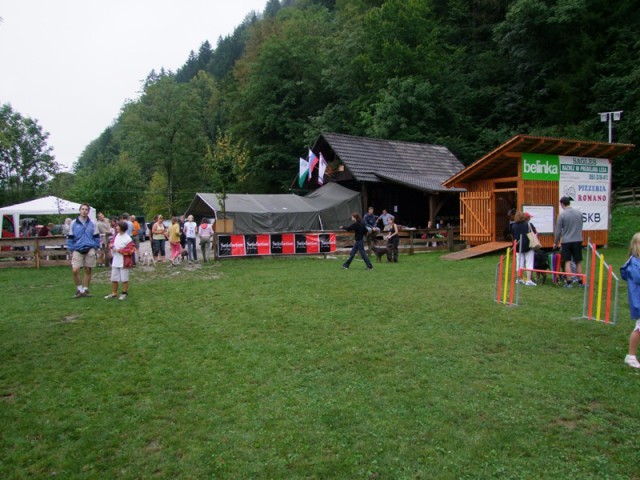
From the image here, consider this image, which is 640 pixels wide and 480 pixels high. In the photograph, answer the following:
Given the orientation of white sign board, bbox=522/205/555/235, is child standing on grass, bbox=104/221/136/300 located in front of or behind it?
in front

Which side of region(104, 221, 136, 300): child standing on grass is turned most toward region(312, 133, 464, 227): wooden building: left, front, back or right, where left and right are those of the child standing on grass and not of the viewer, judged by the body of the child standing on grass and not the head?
back

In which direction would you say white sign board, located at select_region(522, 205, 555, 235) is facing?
toward the camera

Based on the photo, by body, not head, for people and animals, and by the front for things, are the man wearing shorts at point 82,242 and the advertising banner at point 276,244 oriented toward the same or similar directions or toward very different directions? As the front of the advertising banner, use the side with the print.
same or similar directions

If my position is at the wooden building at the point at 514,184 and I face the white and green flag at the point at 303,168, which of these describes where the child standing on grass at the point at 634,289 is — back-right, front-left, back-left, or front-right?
back-left

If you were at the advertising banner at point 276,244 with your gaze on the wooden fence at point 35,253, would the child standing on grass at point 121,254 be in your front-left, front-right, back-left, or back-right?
front-left

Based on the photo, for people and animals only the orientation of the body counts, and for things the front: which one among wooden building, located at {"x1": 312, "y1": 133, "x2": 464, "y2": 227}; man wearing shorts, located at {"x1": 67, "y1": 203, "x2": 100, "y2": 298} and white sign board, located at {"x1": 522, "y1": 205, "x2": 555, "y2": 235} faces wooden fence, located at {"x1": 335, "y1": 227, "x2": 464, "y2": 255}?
the wooden building

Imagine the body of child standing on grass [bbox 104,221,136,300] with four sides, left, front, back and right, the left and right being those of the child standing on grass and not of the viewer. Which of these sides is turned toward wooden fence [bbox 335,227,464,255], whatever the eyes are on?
back

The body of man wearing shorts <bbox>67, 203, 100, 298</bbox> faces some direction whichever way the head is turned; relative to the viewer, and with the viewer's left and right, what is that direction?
facing the viewer

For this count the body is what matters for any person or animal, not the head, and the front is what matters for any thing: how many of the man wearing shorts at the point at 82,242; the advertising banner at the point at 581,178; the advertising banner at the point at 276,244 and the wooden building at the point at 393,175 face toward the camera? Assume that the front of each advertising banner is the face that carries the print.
4

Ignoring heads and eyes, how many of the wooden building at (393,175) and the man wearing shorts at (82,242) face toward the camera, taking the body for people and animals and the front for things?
2

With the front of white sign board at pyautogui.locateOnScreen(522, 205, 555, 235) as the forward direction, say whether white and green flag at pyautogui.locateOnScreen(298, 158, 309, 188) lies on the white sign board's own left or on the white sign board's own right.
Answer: on the white sign board's own right

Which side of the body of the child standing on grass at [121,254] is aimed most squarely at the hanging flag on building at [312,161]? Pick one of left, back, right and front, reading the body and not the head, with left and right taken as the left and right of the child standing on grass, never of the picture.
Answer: back

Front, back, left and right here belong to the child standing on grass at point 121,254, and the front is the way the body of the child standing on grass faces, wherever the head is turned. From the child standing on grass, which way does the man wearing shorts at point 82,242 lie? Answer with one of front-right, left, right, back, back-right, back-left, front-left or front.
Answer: right

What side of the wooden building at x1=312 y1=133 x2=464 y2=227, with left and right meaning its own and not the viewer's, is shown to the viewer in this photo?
front

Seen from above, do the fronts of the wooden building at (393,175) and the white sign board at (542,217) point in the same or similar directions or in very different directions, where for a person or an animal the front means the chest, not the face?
same or similar directions

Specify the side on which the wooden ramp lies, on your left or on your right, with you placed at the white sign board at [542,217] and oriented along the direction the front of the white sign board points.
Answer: on your right
